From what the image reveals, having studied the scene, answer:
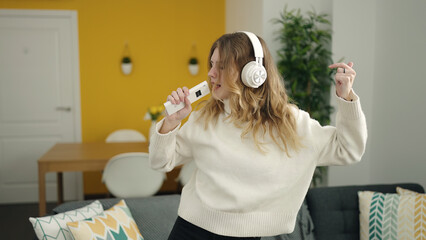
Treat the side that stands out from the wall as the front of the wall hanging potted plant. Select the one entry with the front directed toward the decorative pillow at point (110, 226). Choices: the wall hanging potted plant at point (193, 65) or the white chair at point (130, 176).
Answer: the wall hanging potted plant

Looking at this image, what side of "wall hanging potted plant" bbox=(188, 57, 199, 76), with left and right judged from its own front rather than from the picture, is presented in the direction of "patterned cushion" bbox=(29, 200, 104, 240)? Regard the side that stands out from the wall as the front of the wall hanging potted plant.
front

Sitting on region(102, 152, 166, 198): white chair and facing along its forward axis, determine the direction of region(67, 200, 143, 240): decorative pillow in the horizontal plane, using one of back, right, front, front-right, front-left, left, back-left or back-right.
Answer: back

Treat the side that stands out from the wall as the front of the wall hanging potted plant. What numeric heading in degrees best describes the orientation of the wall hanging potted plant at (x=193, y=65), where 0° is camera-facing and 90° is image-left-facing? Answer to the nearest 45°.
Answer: approximately 0°

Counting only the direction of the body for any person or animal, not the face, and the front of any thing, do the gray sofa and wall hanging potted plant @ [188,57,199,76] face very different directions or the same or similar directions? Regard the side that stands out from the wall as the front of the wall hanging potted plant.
same or similar directions

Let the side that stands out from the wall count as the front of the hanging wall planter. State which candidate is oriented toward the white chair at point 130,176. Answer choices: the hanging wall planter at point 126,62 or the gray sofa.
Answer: the hanging wall planter

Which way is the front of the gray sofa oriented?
toward the camera

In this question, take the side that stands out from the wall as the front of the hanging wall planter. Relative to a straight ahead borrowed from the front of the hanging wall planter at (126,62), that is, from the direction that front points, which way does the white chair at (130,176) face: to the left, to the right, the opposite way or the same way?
the opposite way

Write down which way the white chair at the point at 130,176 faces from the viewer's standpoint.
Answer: facing away from the viewer

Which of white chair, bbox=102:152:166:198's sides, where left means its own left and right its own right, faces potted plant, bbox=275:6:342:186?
right

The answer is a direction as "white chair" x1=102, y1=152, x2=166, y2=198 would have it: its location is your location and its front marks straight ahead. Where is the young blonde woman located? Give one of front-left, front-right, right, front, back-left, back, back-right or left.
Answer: back

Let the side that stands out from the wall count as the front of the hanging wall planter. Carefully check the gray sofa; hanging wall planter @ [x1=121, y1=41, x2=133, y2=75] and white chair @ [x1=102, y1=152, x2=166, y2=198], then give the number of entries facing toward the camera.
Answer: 2
